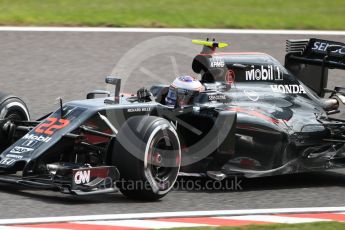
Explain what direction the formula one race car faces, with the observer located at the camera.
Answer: facing the viewer and to the left of the viewer
